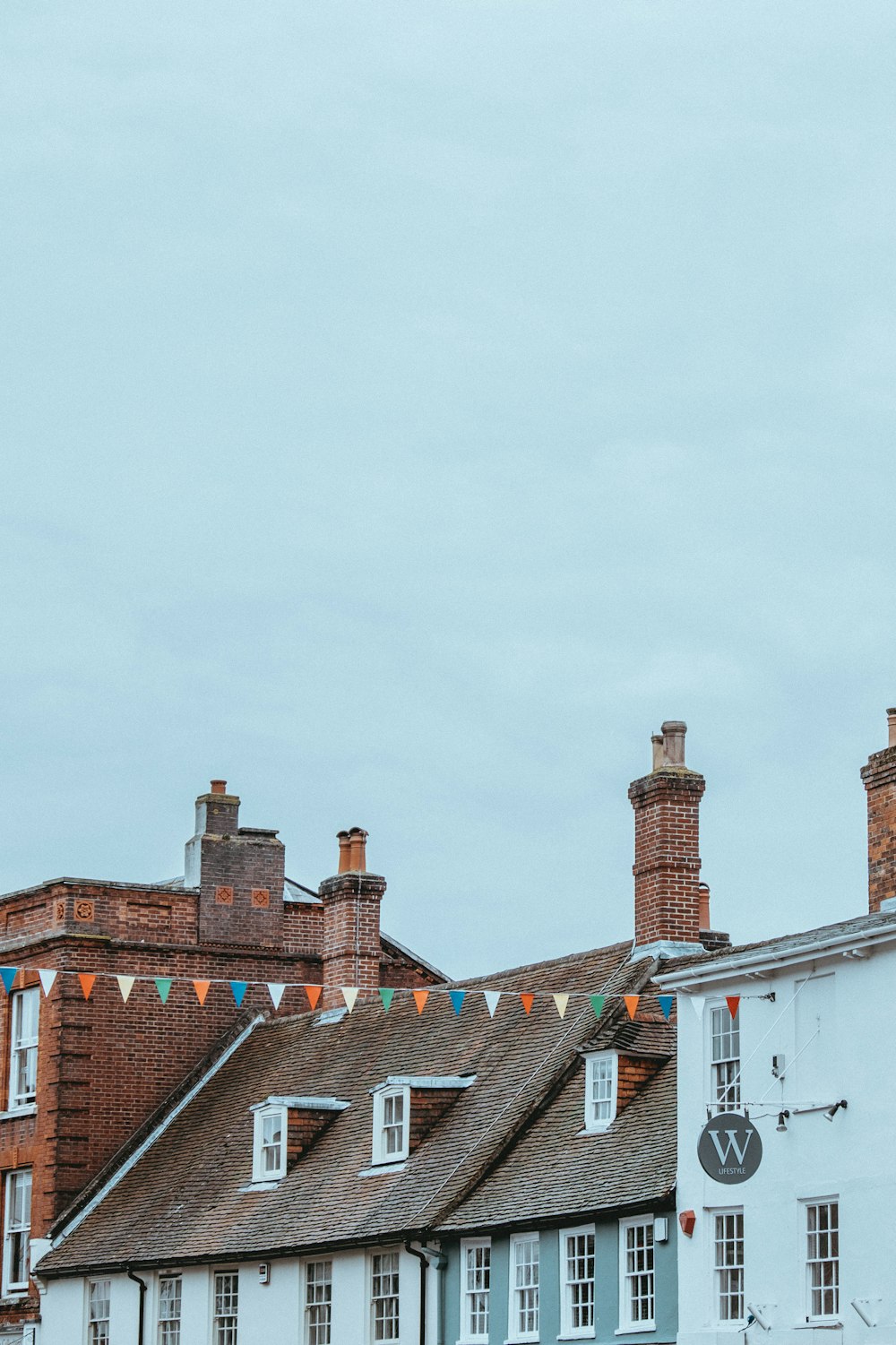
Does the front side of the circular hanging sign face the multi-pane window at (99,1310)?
no

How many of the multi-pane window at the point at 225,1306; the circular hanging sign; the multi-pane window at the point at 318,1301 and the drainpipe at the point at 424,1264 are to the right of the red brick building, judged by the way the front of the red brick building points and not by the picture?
0

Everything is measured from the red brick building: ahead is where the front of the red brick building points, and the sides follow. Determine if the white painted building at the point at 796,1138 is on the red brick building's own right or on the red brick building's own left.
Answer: on the red brick building's own left

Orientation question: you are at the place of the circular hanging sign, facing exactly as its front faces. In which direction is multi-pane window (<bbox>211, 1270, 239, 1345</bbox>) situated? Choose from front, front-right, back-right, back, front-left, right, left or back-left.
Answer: back-right

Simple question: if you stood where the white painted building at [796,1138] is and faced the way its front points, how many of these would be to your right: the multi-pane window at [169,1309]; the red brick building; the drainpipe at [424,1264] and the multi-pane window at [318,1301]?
4

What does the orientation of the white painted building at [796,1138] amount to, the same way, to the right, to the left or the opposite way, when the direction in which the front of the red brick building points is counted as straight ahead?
the same way

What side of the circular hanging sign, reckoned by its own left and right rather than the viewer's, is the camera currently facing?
front

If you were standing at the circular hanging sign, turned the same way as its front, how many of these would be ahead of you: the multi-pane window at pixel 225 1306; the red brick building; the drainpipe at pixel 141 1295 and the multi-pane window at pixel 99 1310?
0

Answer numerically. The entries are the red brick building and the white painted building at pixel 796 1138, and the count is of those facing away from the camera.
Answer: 0

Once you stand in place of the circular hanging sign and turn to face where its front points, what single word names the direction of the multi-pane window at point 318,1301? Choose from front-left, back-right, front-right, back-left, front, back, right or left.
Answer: back-right

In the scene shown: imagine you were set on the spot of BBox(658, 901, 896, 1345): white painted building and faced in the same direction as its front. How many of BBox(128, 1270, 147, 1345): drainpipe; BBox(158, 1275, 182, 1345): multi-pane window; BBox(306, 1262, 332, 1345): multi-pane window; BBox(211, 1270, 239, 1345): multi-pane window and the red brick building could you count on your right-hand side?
5

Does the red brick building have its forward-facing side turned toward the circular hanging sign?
no

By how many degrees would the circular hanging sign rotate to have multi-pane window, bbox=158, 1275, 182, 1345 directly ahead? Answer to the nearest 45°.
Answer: approximately 135° to its right

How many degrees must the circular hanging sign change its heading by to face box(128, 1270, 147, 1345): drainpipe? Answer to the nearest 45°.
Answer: approximately 135° to its right

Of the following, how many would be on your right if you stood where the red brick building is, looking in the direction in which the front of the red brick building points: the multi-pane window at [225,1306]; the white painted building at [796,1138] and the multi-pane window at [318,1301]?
0

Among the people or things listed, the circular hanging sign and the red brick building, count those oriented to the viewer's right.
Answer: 0

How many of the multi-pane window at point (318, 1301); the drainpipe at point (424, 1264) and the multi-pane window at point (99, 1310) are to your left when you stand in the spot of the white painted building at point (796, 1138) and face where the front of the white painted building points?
0

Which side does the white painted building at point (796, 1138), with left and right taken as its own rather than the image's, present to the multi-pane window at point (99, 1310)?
right

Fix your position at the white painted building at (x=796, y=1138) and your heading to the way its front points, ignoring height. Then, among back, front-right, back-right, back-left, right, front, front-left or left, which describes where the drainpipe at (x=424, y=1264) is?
right

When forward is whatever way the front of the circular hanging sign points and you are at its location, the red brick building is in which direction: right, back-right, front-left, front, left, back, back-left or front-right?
back-right

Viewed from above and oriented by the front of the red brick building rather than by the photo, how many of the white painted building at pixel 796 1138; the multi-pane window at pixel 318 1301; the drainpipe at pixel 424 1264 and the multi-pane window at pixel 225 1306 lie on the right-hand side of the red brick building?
0

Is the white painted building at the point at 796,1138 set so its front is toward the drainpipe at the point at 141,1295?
no

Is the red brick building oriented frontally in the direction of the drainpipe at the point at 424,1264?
no
